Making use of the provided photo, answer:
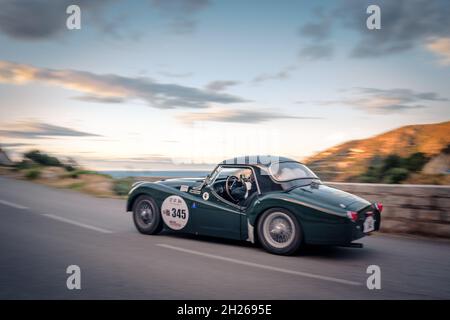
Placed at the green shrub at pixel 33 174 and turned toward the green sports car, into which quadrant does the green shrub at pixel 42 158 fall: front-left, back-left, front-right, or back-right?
back-left

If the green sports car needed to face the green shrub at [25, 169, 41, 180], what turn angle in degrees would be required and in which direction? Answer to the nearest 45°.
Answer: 0° — it already faces it

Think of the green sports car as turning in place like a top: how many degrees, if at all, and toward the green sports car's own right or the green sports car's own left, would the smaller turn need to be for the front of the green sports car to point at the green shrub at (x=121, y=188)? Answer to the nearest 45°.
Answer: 0° — it already faces it

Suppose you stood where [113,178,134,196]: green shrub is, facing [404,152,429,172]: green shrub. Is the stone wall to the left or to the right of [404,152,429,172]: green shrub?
right

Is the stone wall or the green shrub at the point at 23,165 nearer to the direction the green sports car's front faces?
the green shrub

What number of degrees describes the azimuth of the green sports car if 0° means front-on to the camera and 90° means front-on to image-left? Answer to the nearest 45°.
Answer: approximately 135°

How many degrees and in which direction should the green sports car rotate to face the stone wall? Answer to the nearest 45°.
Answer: approximately 90° to its right
